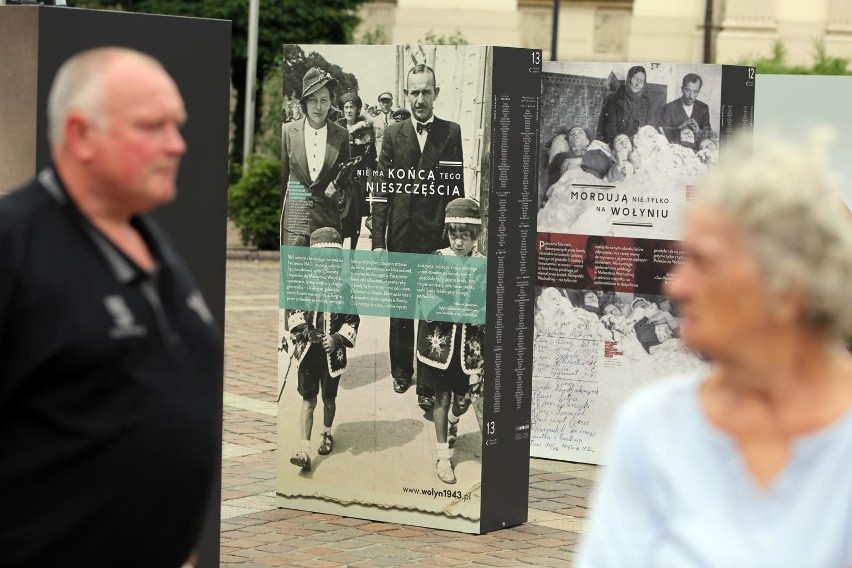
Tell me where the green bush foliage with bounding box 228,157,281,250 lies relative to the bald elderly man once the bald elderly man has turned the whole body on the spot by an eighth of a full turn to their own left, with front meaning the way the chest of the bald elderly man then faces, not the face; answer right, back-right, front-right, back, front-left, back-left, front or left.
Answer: left

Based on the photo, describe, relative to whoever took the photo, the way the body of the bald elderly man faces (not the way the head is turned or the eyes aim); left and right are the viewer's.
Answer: facing the viewer and to the right of the viewer

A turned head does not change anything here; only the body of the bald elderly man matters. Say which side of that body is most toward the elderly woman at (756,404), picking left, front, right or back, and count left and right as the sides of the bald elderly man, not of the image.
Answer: front

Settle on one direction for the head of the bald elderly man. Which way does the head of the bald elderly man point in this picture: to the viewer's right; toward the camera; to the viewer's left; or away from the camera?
to the viewer's right

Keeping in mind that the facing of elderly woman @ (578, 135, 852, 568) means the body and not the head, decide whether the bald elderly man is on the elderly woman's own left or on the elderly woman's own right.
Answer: on the elderly woman's own right
